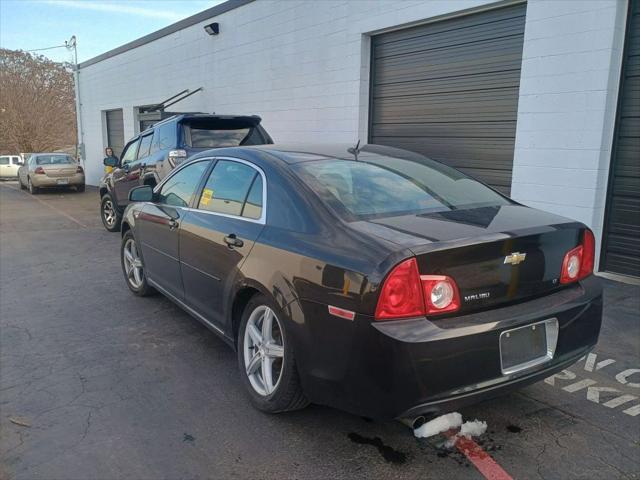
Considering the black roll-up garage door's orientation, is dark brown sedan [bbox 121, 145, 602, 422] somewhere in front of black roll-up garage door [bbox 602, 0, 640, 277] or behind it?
in front

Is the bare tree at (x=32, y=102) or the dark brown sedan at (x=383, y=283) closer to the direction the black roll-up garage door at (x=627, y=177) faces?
the dark brown sedan

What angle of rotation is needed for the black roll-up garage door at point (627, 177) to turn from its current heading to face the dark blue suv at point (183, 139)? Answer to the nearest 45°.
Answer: approximately 45° to its right

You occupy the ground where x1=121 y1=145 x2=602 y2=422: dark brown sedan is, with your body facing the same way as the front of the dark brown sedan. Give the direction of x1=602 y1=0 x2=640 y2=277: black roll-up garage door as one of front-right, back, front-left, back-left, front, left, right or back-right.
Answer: right

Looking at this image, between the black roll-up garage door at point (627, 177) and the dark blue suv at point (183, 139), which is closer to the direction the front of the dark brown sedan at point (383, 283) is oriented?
the dark blue suv

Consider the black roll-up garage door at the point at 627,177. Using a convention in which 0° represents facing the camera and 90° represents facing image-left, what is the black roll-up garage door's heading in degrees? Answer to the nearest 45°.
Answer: approximately 45°

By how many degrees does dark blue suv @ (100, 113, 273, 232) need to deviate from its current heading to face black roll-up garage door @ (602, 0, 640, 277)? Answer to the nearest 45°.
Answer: approximately 180°

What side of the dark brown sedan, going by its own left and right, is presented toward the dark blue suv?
front

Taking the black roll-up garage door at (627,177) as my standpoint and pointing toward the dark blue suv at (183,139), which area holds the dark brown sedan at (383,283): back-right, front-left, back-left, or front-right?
front-left

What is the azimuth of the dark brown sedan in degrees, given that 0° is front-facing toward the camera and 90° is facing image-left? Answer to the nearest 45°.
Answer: approximately 135°

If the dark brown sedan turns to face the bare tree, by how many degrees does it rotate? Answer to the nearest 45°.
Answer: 0° — it already faces it

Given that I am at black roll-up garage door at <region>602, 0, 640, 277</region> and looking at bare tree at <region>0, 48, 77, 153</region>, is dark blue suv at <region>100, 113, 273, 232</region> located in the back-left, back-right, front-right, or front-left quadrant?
front-left

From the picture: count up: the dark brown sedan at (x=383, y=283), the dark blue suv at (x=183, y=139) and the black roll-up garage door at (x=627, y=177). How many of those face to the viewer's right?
0

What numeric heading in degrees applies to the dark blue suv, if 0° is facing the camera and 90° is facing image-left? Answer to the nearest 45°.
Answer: approximately 135°

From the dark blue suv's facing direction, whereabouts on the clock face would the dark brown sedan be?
The dark brown sedan is roughly at 7 o'clock from the dark blue suv.

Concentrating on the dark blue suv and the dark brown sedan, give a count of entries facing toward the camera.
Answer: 0
